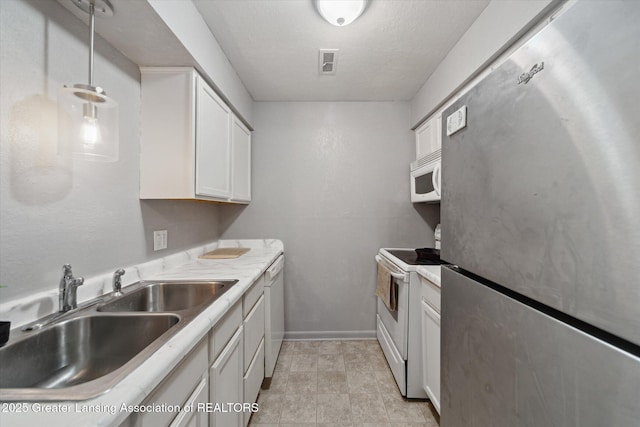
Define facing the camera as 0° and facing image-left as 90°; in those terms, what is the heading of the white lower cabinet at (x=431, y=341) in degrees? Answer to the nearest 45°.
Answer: approximately 90°

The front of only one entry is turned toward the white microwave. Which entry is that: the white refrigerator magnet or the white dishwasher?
the white dishwasher

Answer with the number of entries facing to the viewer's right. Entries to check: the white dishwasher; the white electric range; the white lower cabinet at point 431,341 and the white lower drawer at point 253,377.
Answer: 2

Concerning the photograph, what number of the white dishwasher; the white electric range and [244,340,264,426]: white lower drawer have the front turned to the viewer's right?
2

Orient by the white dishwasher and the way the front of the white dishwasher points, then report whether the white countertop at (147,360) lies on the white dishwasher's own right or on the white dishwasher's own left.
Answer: on the white dishwasher's own right

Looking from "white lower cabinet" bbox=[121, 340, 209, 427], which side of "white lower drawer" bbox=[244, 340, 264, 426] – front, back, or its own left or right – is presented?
right

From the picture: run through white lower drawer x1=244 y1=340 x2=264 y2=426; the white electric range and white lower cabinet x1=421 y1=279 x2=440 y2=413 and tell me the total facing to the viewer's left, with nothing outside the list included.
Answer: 2

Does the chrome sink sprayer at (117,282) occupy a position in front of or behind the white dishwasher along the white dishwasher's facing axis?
behind

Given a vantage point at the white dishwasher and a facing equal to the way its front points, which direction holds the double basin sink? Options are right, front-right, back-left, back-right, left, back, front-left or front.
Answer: back-right

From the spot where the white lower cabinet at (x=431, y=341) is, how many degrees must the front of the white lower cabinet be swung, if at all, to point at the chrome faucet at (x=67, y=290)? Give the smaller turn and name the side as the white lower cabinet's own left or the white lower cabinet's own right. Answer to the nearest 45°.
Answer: approximately 45° to the white lower cabinet's own left

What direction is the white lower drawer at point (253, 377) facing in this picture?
to the viewer's right

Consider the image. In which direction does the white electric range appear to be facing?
to the viewer's left
